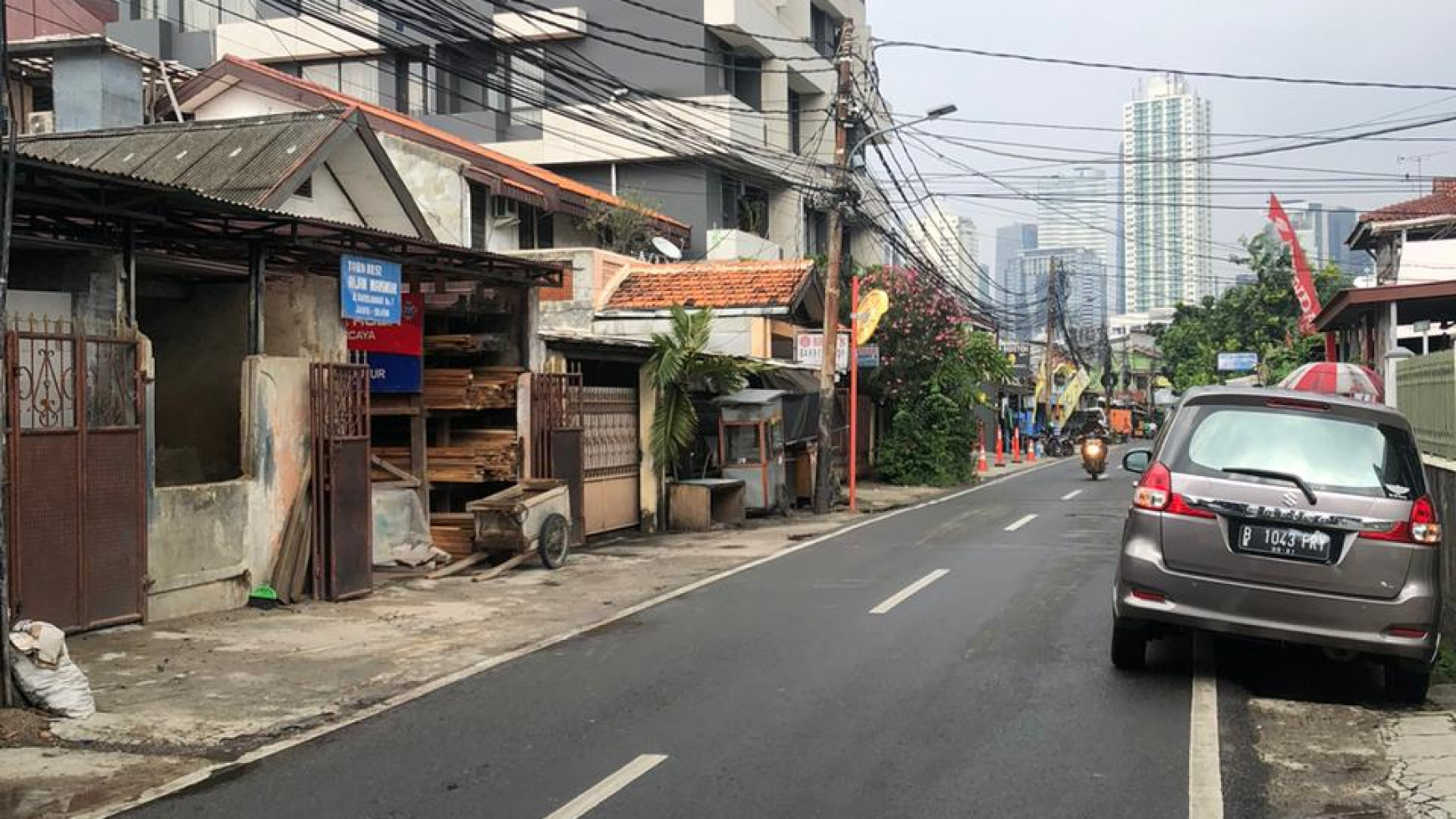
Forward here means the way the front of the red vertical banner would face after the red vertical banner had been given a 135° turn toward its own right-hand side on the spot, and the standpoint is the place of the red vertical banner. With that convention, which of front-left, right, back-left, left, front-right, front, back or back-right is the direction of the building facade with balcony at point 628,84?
front-left

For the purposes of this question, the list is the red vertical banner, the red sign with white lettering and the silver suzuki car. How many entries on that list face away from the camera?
1

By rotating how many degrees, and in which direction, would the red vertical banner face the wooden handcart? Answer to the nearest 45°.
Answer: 0° — it already faces it

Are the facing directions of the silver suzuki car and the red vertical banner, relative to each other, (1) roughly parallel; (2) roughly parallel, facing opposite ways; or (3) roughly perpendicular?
roughly parallel, facing opposite ways

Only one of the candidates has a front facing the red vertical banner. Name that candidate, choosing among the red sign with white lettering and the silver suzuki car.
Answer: the silver suzuki car

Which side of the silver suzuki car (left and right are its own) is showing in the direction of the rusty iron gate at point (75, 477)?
left

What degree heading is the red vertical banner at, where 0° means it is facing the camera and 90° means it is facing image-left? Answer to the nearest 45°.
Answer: approximately 0°

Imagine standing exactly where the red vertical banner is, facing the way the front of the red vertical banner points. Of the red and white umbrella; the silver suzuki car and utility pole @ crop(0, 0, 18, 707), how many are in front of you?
3

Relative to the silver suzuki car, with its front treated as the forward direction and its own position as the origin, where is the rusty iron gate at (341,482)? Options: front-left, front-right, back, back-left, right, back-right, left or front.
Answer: left

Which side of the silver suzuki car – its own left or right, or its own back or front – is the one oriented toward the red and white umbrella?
front

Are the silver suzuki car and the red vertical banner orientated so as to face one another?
yes

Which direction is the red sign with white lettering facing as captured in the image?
toward the camera

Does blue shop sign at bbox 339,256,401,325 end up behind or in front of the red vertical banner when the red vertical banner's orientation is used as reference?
in front

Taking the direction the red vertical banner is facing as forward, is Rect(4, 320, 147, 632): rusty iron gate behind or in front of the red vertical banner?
in front

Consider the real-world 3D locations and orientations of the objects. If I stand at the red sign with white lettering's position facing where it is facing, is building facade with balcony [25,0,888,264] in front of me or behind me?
behind

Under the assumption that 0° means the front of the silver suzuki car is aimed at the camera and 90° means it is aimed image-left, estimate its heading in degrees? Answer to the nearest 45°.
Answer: approximately 180°

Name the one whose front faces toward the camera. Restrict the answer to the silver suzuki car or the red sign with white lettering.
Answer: the red sign with white lettering

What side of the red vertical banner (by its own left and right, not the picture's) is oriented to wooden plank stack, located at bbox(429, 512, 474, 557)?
front
